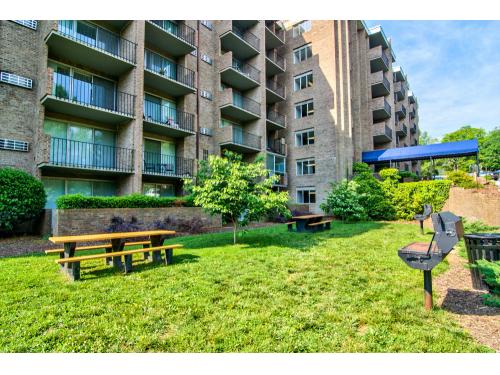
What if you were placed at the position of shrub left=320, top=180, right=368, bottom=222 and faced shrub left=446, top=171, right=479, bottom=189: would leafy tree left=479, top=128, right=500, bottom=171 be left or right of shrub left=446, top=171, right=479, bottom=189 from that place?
left

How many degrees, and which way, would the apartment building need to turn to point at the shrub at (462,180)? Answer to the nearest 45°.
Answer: approximately 45° to its left

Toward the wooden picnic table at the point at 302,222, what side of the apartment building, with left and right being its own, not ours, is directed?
front

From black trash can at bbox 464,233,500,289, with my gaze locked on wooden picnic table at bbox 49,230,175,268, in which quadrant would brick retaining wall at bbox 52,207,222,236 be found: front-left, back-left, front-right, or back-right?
front-right

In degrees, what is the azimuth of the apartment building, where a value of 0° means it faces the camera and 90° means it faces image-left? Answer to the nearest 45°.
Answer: approximately 315°

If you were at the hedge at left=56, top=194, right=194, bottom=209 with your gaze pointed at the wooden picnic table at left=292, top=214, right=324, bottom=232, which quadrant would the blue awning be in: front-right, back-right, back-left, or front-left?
front-left

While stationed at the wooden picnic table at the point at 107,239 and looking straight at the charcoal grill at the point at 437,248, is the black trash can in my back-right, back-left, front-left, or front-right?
front-left

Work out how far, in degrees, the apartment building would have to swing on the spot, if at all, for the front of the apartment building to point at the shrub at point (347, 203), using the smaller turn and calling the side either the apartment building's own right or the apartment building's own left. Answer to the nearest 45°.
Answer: approximately 45° to the apartment building's own left

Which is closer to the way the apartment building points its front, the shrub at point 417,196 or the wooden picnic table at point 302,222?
the wooden picnic table

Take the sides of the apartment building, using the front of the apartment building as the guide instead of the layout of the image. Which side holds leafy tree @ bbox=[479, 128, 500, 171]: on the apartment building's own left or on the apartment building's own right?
on the apartment building's own left

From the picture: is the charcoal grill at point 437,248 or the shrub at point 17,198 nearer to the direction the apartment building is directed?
the charcoal grill

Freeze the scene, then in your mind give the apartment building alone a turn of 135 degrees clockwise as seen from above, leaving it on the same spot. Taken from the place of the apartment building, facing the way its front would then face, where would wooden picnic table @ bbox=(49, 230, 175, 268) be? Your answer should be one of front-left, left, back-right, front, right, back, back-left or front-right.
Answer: left

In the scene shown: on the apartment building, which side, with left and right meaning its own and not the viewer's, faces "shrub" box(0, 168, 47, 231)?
right
